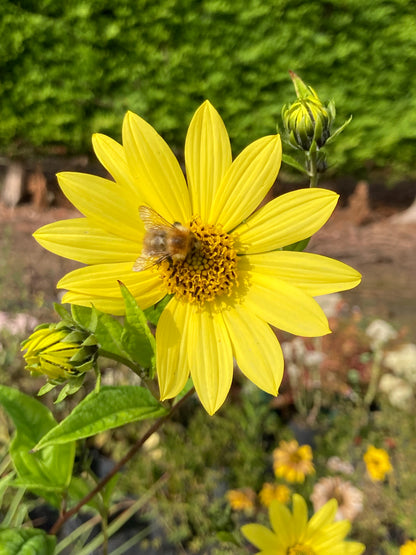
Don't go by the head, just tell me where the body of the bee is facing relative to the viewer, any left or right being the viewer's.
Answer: facing to the right of the viewer

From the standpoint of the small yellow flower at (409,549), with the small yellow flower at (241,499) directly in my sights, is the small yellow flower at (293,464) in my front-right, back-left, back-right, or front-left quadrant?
front-right

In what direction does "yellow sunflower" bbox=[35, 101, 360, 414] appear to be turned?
toward the camera

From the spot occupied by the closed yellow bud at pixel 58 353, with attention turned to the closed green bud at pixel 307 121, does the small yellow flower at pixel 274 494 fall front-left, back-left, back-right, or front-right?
front-left

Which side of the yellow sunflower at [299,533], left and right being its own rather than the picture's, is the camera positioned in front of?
front

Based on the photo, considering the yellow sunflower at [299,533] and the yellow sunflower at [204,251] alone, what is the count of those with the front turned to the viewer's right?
0
